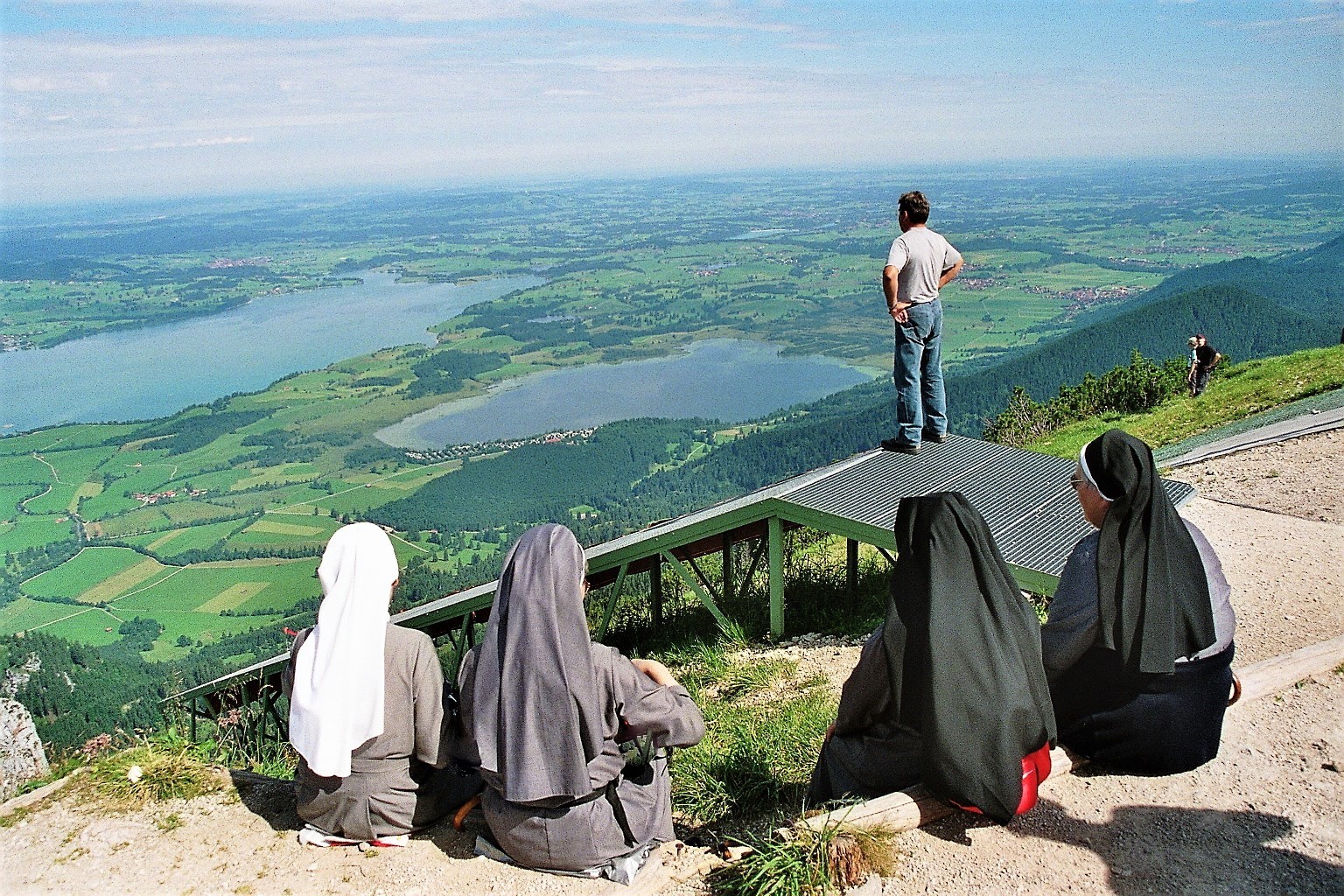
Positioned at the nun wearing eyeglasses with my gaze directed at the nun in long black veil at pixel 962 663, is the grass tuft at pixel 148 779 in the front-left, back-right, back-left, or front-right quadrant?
front-right

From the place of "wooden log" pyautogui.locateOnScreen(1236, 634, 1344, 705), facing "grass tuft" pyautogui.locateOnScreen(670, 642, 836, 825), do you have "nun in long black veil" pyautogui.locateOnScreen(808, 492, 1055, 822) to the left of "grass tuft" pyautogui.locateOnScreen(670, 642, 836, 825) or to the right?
left

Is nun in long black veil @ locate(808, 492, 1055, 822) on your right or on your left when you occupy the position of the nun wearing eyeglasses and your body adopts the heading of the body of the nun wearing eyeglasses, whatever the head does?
on your left

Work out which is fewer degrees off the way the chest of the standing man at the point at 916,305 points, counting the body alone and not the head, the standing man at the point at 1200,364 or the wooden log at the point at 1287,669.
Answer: the standing man

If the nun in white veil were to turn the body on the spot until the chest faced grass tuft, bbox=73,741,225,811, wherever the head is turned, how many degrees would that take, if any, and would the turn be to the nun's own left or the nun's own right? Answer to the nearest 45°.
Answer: approximately 45° to the nun's own left

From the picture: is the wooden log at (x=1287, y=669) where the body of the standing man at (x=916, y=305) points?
no

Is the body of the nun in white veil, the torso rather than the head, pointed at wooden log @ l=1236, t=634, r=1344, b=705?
no

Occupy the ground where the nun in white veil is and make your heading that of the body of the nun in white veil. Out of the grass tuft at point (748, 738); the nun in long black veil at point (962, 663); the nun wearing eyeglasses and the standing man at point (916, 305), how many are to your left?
0

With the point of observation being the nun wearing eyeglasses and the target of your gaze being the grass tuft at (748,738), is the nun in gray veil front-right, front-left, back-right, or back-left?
front-left

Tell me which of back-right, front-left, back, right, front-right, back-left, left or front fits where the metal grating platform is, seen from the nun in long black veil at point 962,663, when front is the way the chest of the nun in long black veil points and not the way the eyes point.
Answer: front-right

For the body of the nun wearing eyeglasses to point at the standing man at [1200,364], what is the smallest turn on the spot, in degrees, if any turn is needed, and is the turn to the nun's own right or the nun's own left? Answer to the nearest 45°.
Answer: approximately 45° to the nun's own right

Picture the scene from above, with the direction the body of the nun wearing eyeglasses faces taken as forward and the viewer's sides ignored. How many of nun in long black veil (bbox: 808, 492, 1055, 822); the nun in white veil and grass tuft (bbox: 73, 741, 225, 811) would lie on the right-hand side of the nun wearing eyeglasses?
0

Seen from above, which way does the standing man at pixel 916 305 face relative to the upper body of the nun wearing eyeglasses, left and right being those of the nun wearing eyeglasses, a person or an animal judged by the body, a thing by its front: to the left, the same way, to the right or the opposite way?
the same way

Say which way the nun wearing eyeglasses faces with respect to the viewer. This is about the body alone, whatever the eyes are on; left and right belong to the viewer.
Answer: facing away from the viewer and to the left of the viewer

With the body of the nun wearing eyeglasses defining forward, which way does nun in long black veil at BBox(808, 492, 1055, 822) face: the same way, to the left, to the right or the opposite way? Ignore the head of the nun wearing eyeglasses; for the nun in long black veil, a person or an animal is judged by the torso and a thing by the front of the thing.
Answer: the same way

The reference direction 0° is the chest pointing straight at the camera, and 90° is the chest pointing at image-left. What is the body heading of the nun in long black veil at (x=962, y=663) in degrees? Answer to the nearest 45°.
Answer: approximately 135°

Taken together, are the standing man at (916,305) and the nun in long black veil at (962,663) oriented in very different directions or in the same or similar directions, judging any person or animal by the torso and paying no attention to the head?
same or similar directions

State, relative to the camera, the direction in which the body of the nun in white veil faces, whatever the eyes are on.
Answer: away from the camera
